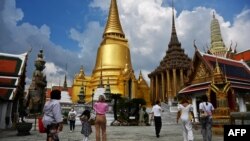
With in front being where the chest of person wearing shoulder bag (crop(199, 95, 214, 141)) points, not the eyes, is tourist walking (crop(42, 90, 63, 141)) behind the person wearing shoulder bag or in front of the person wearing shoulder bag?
behind

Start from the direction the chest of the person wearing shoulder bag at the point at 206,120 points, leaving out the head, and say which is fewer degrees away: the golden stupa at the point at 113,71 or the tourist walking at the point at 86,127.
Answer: the golden stupa

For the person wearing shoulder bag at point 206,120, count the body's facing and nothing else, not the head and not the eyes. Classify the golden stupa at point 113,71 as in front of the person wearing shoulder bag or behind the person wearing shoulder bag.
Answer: in front

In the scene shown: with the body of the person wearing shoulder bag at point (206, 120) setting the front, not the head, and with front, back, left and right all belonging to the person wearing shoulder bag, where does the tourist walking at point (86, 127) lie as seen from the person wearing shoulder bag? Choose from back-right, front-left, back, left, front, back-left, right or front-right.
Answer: left

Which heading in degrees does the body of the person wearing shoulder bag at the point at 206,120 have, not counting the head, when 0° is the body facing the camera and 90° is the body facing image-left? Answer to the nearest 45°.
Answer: approximately 180°
